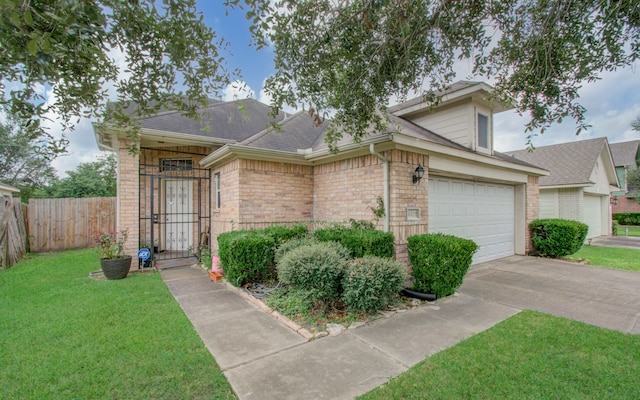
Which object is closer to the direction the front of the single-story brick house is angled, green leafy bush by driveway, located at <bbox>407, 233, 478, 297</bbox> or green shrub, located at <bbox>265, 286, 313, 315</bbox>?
the green leafy bush by driveway

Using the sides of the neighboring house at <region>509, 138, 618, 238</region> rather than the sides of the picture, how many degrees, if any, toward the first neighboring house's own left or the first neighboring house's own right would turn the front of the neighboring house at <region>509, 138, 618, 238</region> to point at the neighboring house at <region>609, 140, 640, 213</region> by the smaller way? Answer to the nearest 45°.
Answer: approximately 135° to the first neighboring house's own left

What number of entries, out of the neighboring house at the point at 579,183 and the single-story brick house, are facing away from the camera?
0

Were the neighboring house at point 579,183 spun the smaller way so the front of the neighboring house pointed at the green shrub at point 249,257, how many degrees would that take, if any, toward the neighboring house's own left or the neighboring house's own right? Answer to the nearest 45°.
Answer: approximately 45° to the neighboring house's own right

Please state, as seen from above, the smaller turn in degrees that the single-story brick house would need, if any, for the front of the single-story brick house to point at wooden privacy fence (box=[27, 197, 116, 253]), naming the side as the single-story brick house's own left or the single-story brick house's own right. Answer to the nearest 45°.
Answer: approximately 135° to the single-story brick house's own right

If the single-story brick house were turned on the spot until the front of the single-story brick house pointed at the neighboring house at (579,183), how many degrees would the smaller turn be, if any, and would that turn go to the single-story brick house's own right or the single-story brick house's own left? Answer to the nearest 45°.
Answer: approximately 90° to the single-story brick house's own left

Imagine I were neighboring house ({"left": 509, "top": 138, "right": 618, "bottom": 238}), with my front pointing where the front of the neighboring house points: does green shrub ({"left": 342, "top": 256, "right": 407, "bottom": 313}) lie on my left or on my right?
on my right

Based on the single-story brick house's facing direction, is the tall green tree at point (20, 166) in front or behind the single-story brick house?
behind

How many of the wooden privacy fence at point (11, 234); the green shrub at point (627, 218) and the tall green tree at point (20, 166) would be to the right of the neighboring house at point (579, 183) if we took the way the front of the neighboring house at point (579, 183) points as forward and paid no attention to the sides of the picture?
2

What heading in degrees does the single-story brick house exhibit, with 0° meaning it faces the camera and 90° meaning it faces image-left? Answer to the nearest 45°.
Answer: approximately 315°

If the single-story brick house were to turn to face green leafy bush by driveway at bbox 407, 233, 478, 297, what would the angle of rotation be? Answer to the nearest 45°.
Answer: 0° — it already faces it
